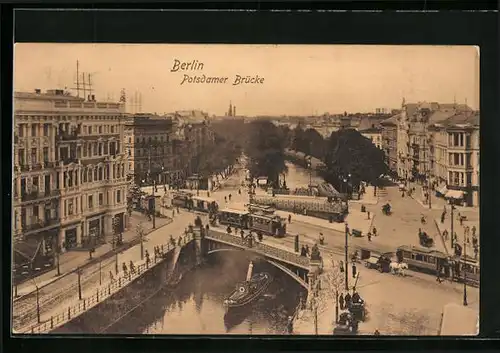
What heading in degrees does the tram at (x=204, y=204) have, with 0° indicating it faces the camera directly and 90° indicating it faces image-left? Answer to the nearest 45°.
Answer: approximately 315°

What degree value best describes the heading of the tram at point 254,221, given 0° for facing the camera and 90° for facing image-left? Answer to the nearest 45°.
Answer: approximately 315°

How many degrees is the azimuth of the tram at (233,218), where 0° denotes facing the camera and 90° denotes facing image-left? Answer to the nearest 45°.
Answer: approximately 315°
